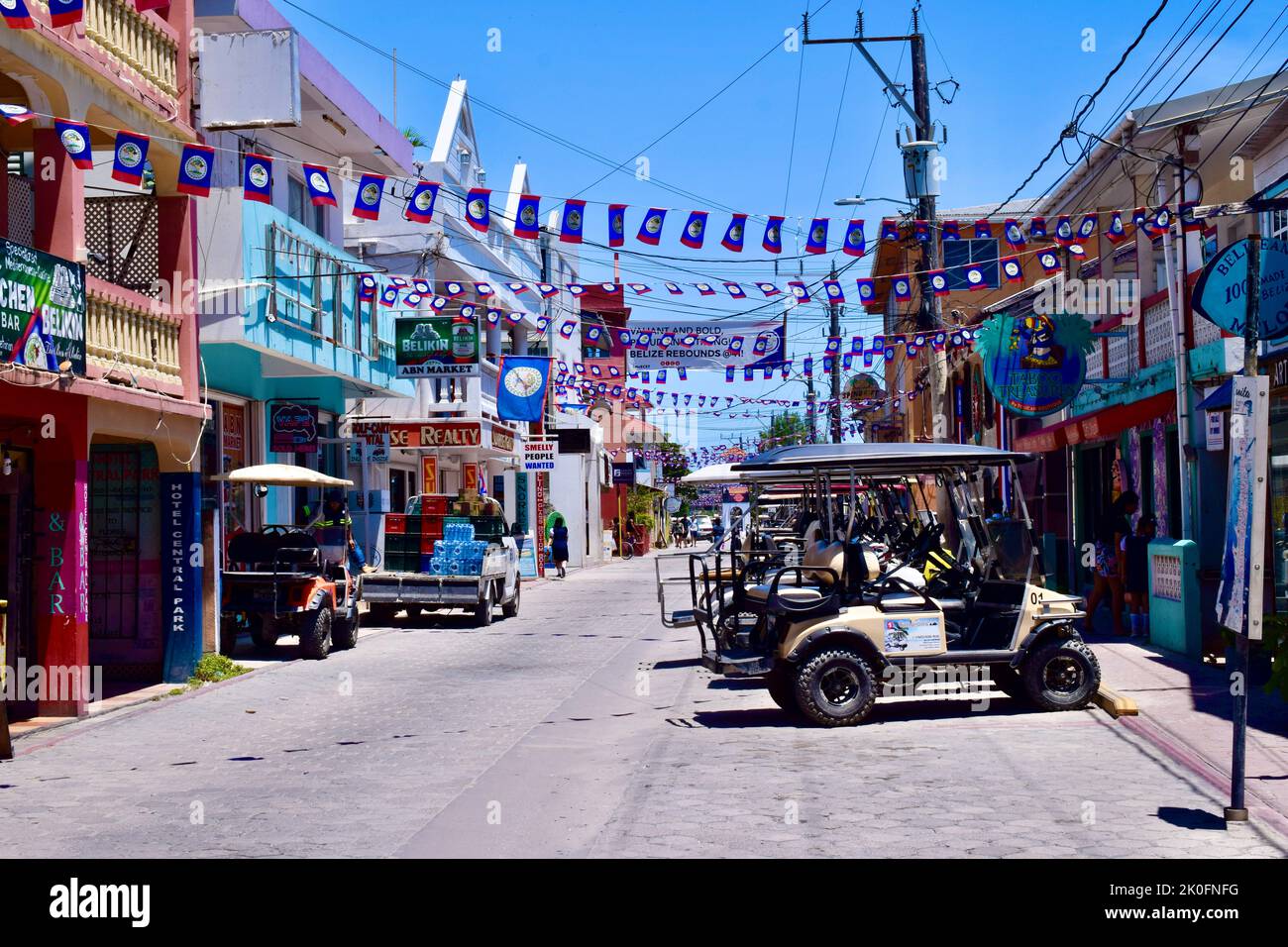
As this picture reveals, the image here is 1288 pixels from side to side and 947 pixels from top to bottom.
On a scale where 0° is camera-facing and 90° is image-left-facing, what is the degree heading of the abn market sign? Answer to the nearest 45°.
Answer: approximately 0°

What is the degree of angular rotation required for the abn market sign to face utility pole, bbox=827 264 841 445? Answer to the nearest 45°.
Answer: approximately 135° to its left

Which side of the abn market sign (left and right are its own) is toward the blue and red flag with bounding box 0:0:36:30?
front
